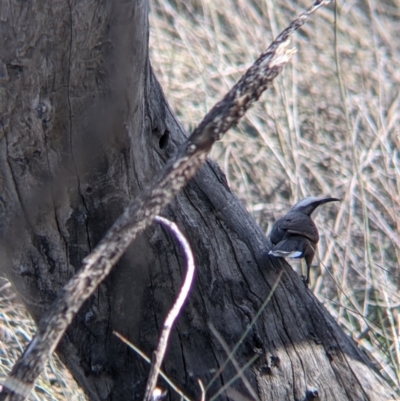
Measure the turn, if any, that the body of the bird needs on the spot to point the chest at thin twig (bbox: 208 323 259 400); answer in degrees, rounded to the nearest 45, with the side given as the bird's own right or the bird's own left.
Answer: approximately 135° to the bird's own right

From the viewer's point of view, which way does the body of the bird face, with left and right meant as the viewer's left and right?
facing away from the viewer and to the right of the viewer
